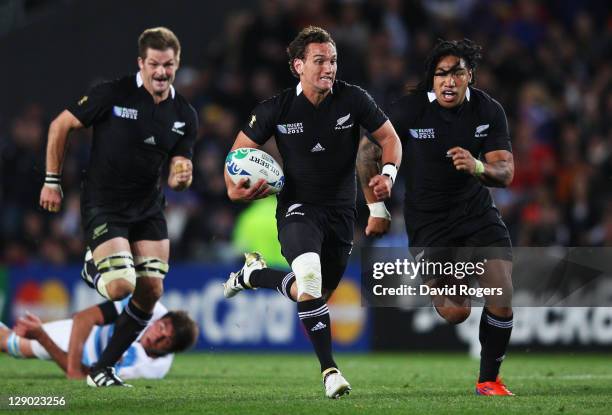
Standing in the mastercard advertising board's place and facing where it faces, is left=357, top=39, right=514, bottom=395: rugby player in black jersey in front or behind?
in front

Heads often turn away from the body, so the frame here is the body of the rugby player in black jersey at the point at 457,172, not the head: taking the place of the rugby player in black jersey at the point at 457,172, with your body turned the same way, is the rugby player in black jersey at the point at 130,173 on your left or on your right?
on your right

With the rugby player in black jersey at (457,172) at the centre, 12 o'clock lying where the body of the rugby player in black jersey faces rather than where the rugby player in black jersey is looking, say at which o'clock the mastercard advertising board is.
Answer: The mastercard advertising board is roughly at 5 o'clock from the rugby player in black jersey.

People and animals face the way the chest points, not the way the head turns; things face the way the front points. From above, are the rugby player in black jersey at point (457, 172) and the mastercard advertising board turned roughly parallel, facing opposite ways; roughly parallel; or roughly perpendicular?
roughly parallel

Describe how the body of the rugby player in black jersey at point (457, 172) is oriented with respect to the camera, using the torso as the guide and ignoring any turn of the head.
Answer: toward the camera

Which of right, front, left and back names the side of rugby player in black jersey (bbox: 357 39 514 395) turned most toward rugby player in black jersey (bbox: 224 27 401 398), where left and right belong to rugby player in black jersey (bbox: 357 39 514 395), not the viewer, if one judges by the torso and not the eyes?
right

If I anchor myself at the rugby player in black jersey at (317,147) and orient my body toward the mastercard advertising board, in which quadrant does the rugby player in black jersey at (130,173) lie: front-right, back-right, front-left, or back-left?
front-left

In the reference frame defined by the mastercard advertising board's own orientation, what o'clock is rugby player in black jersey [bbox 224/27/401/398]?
The rugby player in black jersey is roughly at 12 o'clock from the mastercard advertising board.

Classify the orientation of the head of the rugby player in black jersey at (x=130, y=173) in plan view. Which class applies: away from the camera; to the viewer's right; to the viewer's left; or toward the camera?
toward the camera

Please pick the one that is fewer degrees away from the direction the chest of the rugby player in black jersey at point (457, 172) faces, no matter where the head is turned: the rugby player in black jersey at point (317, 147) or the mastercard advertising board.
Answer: the rugby player in black jersey

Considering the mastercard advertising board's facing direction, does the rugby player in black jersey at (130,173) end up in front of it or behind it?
in front

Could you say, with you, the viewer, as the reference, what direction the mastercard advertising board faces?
facing the viewer
